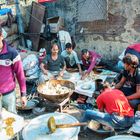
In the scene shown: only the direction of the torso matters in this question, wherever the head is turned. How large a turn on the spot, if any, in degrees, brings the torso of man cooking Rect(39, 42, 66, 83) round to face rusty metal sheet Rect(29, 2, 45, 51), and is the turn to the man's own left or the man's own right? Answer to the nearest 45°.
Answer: approximately 180°

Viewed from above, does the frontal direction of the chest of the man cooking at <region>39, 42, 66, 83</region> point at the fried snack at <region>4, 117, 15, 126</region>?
yes

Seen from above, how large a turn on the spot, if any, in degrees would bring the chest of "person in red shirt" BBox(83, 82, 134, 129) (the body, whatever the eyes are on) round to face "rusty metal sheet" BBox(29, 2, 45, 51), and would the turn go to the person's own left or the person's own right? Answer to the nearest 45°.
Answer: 0° — they already face it

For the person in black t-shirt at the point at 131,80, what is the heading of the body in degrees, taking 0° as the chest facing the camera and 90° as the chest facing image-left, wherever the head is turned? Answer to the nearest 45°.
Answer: approximately 45°

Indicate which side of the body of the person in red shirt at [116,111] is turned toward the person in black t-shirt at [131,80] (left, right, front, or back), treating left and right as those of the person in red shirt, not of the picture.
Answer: right

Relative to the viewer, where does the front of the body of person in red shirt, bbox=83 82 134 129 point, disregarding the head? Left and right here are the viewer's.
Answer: facing away from the viewer and to the left of the viewer

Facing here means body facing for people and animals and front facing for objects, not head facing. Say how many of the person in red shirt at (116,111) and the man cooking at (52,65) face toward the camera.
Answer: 1
